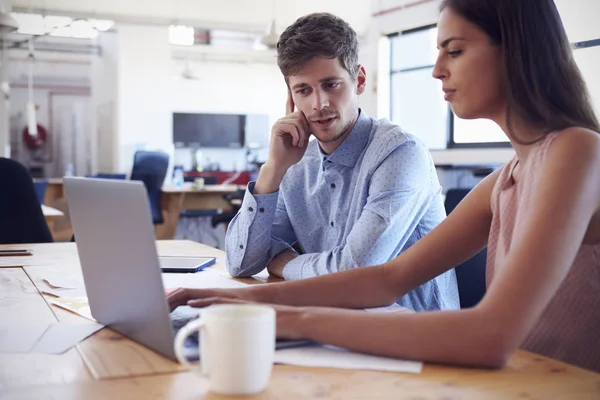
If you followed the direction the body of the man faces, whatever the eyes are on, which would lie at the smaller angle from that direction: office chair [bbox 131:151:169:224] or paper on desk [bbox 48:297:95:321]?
the paper on desk

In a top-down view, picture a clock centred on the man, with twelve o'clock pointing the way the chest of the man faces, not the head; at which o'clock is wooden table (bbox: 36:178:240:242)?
The wooden table is roughly at 4 o'clock from the man.

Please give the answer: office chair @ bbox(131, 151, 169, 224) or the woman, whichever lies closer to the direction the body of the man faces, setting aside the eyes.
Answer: the woman

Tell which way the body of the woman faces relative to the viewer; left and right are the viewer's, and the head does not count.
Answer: facing to the left of the viewer

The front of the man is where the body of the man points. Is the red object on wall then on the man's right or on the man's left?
on the man's right

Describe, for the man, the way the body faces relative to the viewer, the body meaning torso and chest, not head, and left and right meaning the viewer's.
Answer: facing the viewer and to the left of the viewer

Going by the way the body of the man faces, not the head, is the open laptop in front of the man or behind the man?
in front

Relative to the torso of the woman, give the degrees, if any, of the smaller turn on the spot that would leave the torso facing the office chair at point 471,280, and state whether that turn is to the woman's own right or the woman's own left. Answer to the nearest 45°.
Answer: approximately 90° to the woman's own right

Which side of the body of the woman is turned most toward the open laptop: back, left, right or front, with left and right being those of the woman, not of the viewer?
front

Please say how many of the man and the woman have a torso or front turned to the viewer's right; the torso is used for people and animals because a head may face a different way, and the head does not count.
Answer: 0

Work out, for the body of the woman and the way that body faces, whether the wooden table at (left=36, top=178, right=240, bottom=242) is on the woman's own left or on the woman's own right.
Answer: on the woman's own right

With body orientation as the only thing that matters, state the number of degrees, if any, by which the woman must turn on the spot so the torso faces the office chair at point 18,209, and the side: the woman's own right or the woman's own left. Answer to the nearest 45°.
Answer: approximately 45° to the woman's own right

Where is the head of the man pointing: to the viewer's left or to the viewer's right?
to the viewer's left

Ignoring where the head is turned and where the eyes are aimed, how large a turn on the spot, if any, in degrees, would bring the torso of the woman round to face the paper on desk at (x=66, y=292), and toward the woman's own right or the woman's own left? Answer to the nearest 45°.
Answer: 0° — they already face it

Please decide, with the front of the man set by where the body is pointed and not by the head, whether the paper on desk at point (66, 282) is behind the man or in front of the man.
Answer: in front

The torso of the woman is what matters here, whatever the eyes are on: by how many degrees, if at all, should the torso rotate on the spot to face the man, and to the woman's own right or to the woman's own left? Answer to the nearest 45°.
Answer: approximately 45° to the woman's own right

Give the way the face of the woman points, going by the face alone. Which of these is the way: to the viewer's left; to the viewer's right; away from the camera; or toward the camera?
to the viewer's left

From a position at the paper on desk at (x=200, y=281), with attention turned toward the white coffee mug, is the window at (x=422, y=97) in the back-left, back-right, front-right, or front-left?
back-left
